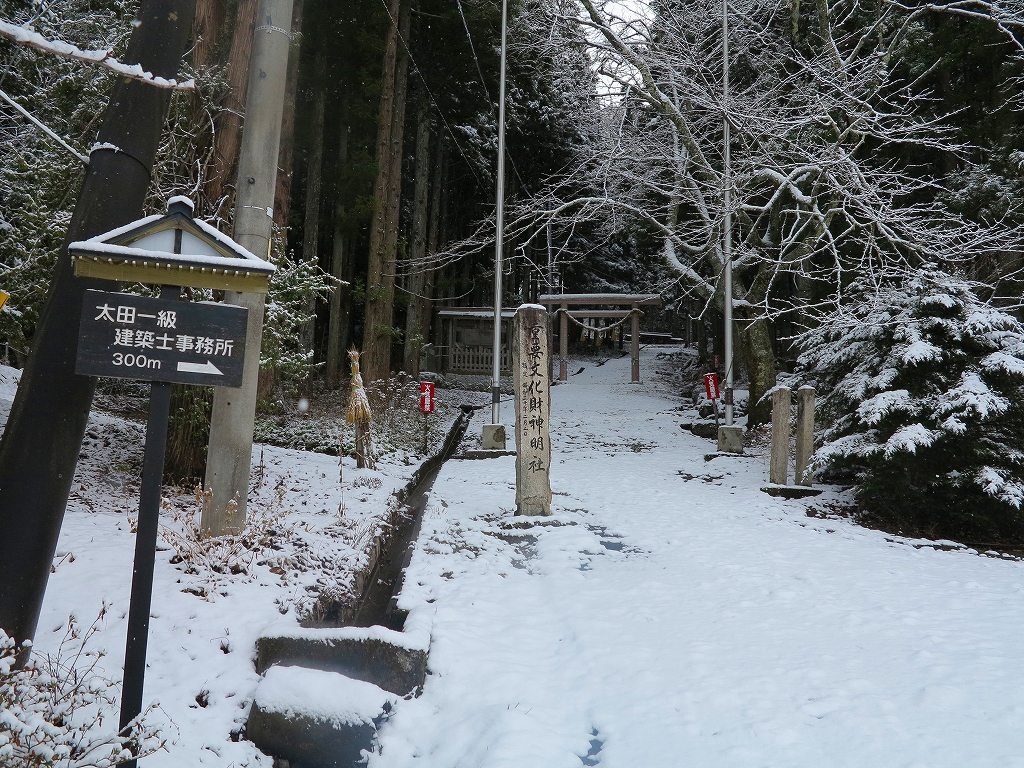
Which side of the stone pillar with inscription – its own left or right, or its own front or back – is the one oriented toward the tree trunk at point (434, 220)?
back

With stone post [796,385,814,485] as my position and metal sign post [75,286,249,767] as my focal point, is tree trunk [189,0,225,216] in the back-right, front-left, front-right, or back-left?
front-right

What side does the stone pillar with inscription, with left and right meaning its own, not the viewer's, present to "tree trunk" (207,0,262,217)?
right

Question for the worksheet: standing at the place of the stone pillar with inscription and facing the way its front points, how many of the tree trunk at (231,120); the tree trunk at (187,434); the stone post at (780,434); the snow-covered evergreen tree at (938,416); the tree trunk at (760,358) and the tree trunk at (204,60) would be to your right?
3

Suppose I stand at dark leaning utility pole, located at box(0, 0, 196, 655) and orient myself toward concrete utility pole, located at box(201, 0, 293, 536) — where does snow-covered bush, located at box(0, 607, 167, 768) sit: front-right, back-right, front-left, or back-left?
back-right

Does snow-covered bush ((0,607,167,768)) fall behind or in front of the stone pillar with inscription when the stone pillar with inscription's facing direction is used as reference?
in front

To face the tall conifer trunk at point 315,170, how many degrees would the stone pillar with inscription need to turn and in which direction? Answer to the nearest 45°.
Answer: approximately 135° to its right

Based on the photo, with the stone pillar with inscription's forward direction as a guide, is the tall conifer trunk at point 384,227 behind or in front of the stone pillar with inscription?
behind

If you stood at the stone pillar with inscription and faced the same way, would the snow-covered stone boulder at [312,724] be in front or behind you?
in front

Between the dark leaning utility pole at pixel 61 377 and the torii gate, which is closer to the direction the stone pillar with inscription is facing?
the dark leaning utility pole

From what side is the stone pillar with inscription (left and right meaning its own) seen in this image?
front

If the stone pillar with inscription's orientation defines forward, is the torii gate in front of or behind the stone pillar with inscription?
behind

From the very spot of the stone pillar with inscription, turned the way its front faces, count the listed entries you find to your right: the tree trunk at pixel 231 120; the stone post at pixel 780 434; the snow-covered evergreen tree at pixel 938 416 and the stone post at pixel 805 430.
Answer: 1

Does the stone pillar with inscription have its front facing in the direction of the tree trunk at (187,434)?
no

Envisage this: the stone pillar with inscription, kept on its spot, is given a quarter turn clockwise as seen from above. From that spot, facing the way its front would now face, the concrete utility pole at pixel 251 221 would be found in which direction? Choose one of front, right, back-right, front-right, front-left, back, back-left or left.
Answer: front-left

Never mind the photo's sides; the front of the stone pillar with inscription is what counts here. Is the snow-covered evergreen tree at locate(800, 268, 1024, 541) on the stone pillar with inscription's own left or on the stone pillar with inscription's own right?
on the stone pillar with inscription's own left

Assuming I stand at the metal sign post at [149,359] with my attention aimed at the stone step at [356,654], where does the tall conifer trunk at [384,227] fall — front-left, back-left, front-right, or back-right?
front-left

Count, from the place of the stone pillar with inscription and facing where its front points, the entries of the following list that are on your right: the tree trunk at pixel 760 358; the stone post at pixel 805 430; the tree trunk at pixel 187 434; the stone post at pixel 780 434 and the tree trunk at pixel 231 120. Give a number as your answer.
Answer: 2

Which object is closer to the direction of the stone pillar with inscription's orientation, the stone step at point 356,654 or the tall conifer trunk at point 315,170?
the stone step

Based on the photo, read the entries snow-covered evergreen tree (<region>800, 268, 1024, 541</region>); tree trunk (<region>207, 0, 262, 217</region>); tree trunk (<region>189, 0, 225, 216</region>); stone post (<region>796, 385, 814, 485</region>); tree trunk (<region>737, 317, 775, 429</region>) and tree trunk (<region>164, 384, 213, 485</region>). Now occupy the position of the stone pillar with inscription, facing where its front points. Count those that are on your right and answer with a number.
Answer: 3
